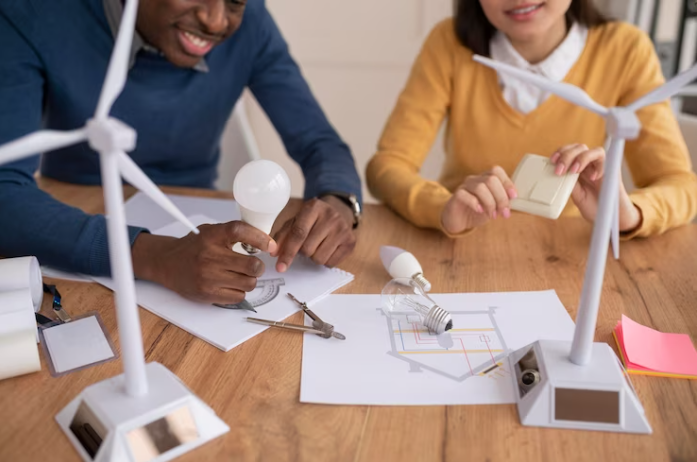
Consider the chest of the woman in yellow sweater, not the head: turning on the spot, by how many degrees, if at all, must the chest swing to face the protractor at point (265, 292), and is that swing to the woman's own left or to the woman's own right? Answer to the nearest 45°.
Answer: approximately 45° to the woman's own right

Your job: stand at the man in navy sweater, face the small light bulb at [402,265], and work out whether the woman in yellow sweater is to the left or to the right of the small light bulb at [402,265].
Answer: left

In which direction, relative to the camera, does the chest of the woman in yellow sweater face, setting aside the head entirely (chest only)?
toward the camera

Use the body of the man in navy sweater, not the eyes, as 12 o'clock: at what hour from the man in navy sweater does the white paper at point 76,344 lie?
The white paper is roughly at 2 o'clock from the man in navy sweater.

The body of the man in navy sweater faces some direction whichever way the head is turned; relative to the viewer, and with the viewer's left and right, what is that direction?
facing the viewer and to the right of the viewer

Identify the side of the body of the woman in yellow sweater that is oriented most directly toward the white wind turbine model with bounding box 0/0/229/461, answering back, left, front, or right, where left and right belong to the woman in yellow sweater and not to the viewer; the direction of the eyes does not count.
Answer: front

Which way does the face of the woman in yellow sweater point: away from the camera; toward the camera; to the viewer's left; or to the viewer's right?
toward the camera
